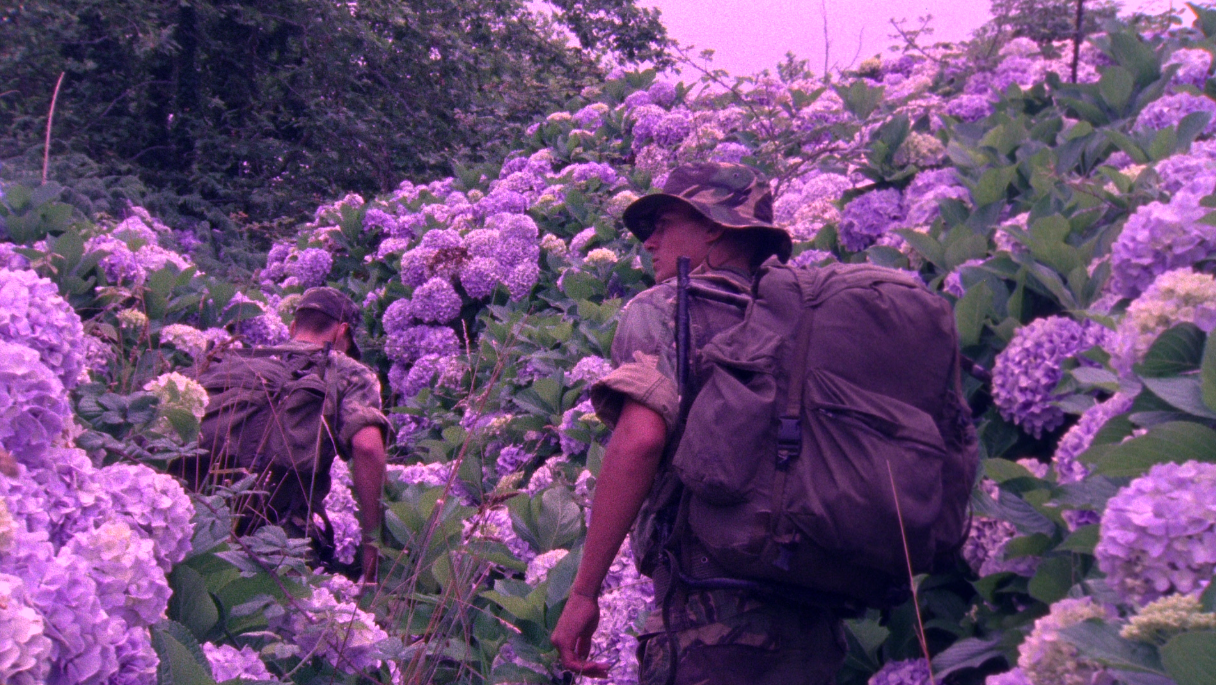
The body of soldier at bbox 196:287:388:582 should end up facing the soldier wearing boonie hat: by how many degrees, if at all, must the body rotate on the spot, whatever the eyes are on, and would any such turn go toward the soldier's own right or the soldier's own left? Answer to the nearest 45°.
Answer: approximately 90° to the soldier's own right

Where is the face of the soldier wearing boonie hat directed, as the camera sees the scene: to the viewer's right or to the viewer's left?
to the viewer's left

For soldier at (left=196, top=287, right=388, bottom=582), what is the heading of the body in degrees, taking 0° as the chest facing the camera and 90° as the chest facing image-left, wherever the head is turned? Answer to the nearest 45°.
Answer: approximately 225°

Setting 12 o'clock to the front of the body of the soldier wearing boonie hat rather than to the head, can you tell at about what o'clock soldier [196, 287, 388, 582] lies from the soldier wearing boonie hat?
The soldier is roughly at 12 o'clock from the soldier wearing boonie hat.

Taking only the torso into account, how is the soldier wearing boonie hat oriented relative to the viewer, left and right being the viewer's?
facing away from the viewer and to the left of the viewer

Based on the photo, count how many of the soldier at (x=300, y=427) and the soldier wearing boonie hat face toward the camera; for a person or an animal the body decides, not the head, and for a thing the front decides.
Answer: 0
